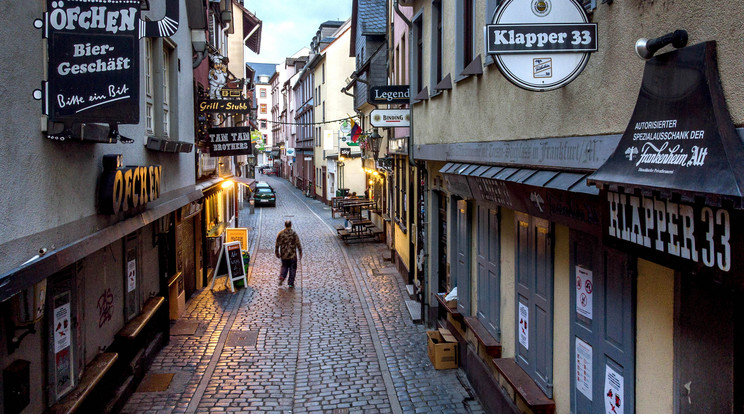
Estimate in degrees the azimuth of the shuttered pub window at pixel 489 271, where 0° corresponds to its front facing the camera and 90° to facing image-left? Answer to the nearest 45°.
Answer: approximately 45°

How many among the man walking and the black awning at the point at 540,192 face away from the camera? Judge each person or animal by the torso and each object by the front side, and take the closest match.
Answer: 1

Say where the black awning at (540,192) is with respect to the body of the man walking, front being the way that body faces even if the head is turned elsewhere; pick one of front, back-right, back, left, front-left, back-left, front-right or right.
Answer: back

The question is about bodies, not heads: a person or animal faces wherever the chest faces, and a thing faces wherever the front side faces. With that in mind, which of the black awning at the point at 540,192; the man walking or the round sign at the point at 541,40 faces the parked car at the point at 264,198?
the man walking

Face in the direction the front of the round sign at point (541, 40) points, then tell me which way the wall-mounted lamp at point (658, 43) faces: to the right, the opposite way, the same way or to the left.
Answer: to the right

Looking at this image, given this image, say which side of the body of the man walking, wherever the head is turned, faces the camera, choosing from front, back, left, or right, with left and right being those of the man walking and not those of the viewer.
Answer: back

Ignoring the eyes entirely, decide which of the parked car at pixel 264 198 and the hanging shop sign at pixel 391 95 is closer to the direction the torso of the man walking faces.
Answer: the parked car

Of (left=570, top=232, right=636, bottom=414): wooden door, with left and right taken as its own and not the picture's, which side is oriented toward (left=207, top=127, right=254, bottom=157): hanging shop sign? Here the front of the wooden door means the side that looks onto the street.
right

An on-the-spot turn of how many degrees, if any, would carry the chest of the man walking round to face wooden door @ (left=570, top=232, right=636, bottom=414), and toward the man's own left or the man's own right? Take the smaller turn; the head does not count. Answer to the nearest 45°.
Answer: approximately 180°

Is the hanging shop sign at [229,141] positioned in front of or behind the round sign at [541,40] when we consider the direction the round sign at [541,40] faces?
behind

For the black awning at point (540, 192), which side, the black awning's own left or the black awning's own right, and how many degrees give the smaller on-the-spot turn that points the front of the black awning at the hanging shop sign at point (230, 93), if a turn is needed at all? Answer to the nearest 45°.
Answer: approximately 90° to the black awning's own right

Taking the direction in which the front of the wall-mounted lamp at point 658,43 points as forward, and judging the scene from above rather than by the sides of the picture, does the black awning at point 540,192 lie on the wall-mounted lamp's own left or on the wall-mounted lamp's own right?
on the wall-mounted lamp's own right

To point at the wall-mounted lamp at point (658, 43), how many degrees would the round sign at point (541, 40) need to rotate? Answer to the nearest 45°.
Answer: approximately 45° to its left

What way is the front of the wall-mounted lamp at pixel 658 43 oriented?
to the viewer's left

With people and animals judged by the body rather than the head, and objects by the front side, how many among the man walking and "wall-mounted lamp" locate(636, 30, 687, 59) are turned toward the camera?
0

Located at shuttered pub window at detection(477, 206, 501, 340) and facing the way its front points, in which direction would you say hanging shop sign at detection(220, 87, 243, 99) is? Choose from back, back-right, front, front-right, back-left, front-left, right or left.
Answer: right
